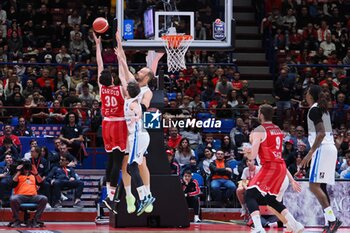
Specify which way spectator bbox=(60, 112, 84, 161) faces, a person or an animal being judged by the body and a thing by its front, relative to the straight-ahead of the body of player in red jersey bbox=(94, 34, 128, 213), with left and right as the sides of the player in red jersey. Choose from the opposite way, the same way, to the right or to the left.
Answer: the opposite way

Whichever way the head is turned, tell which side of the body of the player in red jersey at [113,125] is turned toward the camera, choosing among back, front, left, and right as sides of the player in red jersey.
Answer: back

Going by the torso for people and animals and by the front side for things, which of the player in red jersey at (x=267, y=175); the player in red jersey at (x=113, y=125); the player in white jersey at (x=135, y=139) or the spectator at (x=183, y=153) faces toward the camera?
the spectator

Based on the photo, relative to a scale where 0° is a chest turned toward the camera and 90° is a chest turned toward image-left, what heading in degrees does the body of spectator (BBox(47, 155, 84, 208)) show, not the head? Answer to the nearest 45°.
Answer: approximately 0°

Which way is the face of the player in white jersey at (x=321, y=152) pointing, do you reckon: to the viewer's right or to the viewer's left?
to the viewer's left

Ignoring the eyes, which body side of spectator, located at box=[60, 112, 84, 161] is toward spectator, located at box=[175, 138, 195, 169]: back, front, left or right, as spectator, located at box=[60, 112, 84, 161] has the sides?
left

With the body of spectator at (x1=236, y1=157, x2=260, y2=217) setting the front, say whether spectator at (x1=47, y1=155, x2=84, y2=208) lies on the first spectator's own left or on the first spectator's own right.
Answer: on the first spectator's own right

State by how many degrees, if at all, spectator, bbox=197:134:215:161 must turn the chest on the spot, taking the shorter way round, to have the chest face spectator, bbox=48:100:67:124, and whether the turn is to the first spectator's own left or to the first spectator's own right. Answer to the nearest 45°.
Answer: approximately 90° to the first spectator's own right
